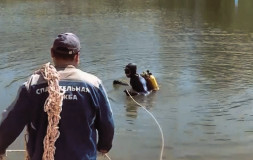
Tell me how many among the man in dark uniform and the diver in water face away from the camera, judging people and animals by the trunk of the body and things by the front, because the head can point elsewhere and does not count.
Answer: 1

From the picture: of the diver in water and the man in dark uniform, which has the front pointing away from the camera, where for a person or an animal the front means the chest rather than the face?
the man in dark uniform

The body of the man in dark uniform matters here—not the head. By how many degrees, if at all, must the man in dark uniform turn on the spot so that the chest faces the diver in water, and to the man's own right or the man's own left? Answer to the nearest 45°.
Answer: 0° — they already face them

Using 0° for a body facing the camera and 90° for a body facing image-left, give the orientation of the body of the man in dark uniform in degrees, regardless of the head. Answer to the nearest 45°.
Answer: approximately 180°

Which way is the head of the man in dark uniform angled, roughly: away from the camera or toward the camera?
away from the camera

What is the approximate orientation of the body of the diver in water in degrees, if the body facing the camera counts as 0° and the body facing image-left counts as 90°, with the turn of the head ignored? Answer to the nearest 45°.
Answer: approximately 90°

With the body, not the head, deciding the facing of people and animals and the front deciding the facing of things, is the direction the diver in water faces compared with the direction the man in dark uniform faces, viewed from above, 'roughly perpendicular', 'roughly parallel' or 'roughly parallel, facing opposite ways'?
roughly perpendicular

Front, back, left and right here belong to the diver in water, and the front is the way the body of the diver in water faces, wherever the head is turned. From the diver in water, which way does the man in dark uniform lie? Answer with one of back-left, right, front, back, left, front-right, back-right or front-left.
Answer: left
